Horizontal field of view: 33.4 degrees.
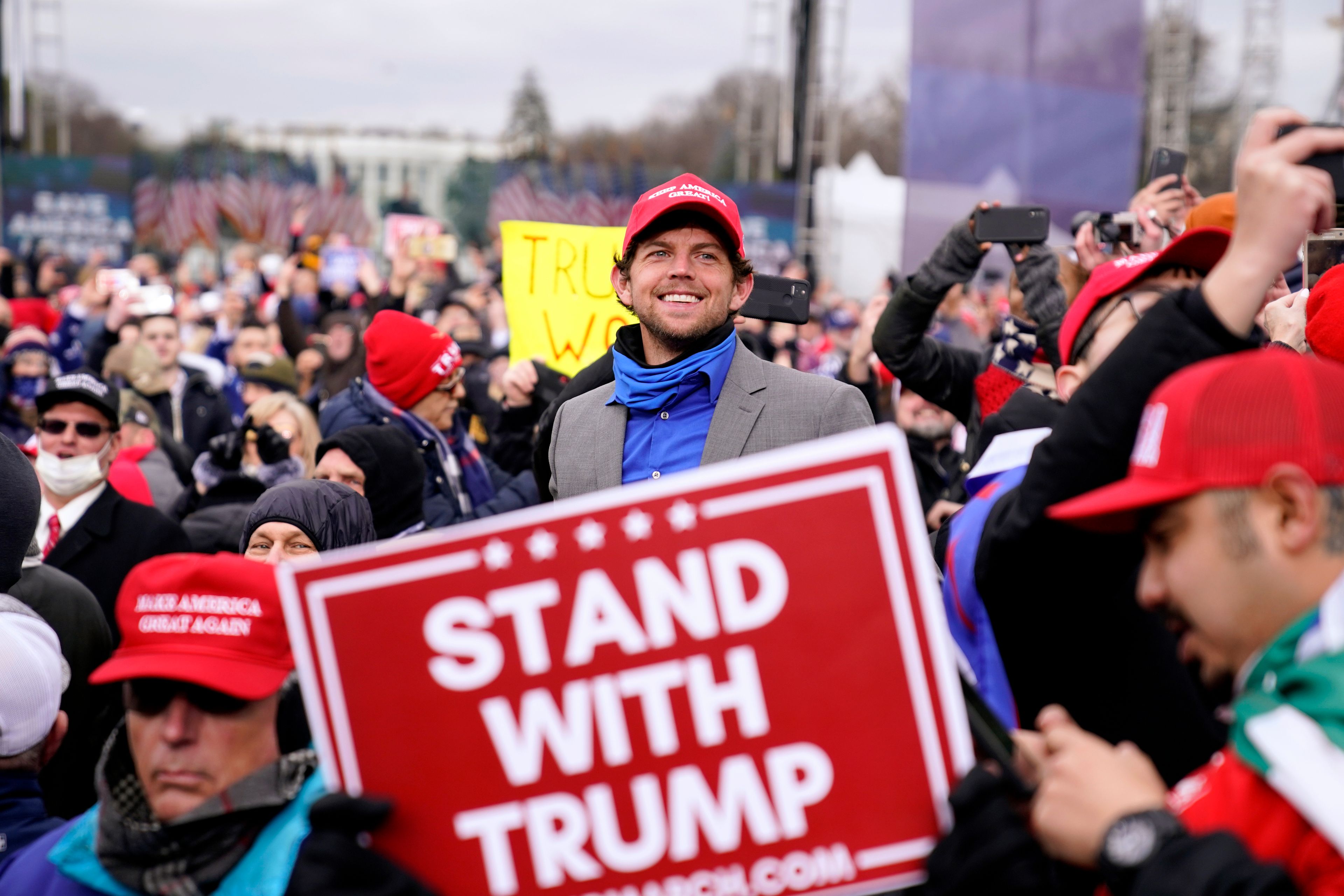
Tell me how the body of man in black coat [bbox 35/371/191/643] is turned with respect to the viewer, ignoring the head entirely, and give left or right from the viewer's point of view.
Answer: facing the viewer and to the left of the viewer

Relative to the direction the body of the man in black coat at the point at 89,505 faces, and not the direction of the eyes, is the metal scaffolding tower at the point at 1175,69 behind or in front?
behind

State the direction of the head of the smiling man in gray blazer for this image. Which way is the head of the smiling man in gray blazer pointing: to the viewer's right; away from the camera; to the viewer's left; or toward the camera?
toward the camera

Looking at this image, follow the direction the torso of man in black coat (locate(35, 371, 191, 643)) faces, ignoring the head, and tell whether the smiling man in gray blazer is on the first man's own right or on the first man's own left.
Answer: on the first man's own left
